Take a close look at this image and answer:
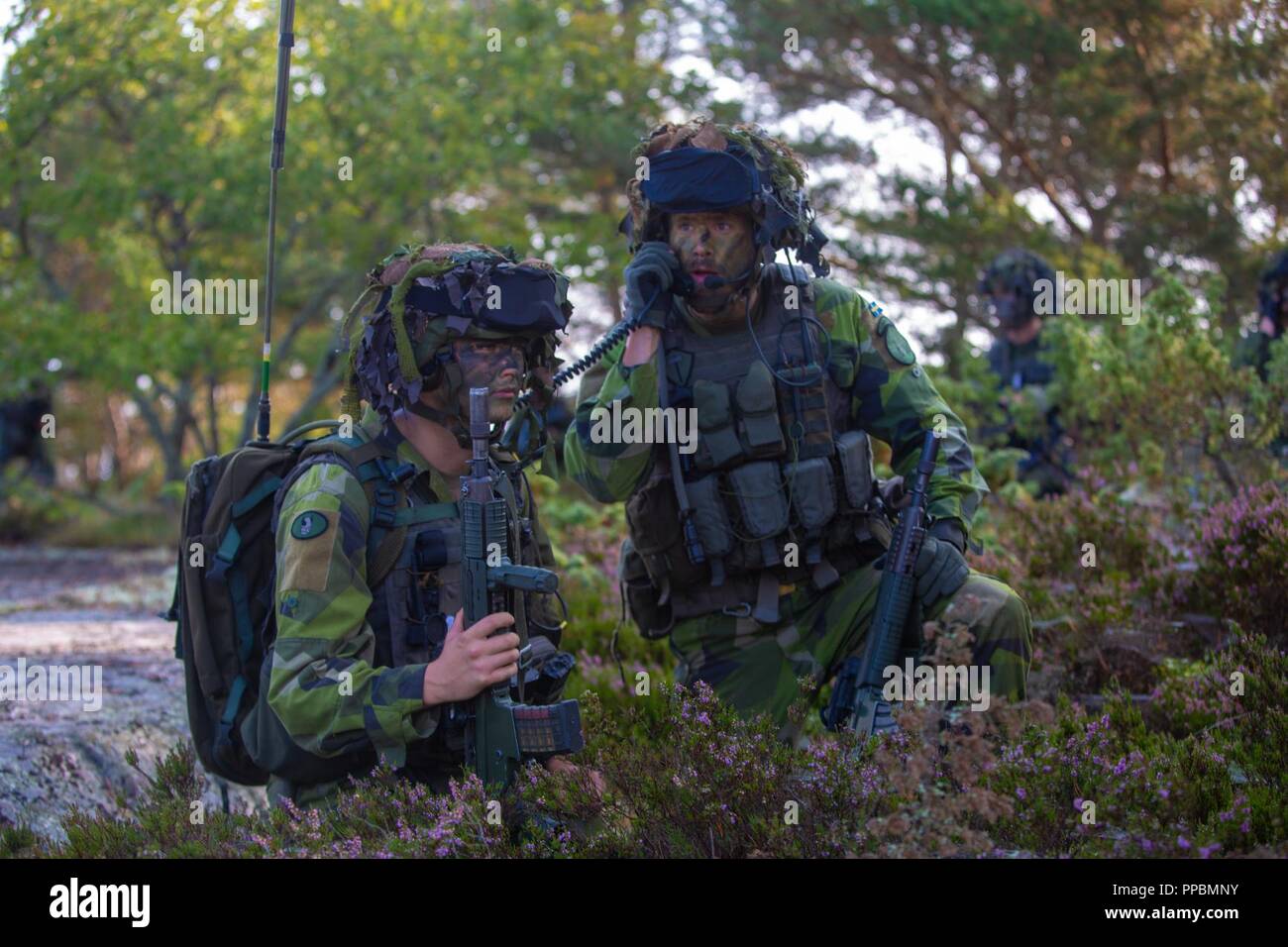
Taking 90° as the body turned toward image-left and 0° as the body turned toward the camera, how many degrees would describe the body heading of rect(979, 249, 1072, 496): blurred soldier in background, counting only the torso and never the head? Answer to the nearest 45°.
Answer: approximately 45°

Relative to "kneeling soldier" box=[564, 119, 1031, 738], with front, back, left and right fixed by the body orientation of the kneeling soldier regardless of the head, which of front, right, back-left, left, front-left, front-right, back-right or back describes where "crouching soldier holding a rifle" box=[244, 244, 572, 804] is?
front-right

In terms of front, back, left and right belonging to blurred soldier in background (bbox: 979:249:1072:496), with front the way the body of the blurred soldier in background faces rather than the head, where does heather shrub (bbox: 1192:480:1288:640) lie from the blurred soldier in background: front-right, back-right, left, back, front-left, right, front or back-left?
front-left

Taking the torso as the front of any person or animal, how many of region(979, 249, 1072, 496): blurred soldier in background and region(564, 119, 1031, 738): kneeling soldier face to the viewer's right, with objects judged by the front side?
0

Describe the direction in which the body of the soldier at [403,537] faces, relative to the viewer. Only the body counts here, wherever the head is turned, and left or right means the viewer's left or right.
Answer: facing the viewer and to the right of the viewer

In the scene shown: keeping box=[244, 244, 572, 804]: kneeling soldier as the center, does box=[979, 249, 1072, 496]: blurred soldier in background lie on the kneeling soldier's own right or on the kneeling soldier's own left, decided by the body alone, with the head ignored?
on the kneeling soldier's own left

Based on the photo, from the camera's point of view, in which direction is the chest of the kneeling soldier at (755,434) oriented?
toward the camera

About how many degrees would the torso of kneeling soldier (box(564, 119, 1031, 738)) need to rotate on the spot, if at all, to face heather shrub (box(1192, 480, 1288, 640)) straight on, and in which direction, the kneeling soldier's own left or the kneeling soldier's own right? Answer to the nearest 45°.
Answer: approximately 135° to the kneeling soldier's own left
